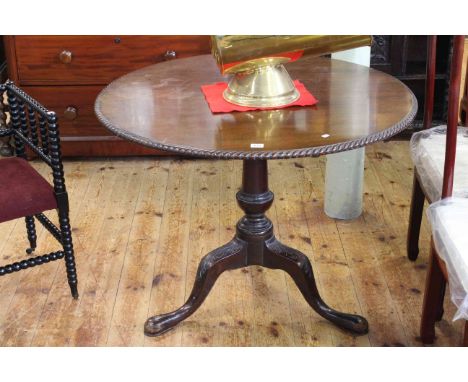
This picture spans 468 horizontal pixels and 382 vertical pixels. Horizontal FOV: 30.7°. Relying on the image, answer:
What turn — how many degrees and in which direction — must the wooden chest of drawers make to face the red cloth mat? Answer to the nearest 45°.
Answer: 0° — it already faces it

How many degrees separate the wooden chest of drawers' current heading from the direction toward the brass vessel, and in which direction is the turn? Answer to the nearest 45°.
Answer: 0° — it already faces it

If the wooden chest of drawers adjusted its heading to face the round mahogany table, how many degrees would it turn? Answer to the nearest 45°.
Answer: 0° — it already faces it

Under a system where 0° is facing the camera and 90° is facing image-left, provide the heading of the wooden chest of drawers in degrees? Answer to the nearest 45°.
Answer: approximately 0°

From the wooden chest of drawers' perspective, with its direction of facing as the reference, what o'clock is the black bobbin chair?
The black bobbin chair is roughly at 12 o'clock from the wooden chest of drawers.
